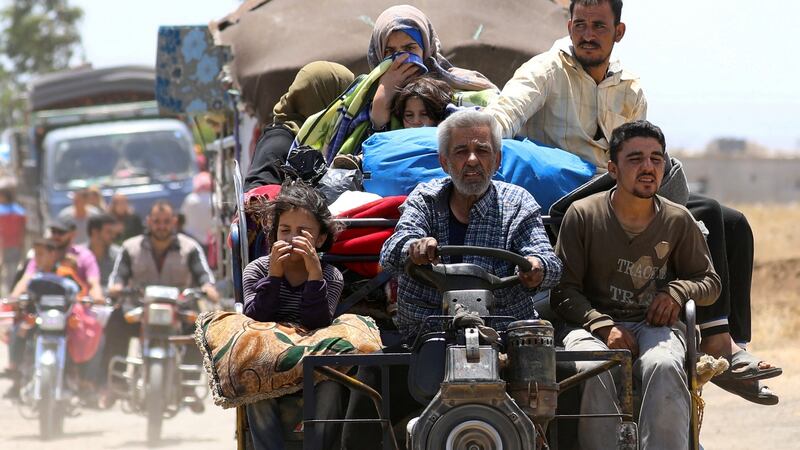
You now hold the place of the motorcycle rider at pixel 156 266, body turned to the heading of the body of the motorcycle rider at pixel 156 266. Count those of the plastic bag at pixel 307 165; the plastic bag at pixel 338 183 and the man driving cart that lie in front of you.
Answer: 3

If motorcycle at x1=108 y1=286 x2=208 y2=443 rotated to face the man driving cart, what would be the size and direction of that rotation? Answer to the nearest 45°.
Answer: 0° — it already faces them

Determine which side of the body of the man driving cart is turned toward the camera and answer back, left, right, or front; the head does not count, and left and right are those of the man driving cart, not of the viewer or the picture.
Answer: front

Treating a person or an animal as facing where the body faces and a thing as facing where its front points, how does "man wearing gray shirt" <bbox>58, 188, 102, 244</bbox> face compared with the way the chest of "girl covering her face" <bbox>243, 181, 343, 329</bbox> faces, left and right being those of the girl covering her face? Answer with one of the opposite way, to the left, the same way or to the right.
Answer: the same way

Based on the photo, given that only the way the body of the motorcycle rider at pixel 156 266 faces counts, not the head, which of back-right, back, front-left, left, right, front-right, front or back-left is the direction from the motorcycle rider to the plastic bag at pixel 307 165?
front

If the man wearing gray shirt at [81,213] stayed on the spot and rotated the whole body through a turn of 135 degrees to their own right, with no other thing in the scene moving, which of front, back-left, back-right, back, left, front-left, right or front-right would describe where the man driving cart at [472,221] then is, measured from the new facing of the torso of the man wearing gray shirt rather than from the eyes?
back-left

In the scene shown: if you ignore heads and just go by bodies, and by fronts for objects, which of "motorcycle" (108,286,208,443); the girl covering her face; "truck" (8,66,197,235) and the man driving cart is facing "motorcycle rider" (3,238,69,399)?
the truck

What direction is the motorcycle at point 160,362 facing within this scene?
toward the camera

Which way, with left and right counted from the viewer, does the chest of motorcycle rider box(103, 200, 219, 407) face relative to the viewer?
facing the viewer

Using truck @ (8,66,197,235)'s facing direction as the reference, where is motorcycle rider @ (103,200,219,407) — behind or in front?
in front

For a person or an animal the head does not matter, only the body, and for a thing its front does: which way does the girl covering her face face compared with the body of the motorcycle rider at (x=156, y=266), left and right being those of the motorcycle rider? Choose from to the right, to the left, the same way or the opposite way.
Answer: the same way

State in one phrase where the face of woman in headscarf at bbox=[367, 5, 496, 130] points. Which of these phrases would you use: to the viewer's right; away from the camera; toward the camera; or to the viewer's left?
toward the camera

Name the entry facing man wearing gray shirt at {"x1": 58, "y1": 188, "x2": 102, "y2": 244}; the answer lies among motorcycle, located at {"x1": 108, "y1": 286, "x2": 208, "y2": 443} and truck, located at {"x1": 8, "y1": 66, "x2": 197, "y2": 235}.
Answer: the truck

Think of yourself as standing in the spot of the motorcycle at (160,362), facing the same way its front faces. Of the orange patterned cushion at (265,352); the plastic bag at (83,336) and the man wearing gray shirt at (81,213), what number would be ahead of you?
1

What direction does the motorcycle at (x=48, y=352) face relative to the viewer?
toward the camera

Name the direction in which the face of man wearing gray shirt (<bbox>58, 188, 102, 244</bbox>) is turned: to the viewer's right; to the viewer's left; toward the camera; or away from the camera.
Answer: toward the camera

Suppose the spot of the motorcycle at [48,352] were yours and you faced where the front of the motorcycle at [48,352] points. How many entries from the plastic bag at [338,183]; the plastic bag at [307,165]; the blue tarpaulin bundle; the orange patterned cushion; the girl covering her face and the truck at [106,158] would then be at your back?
1
